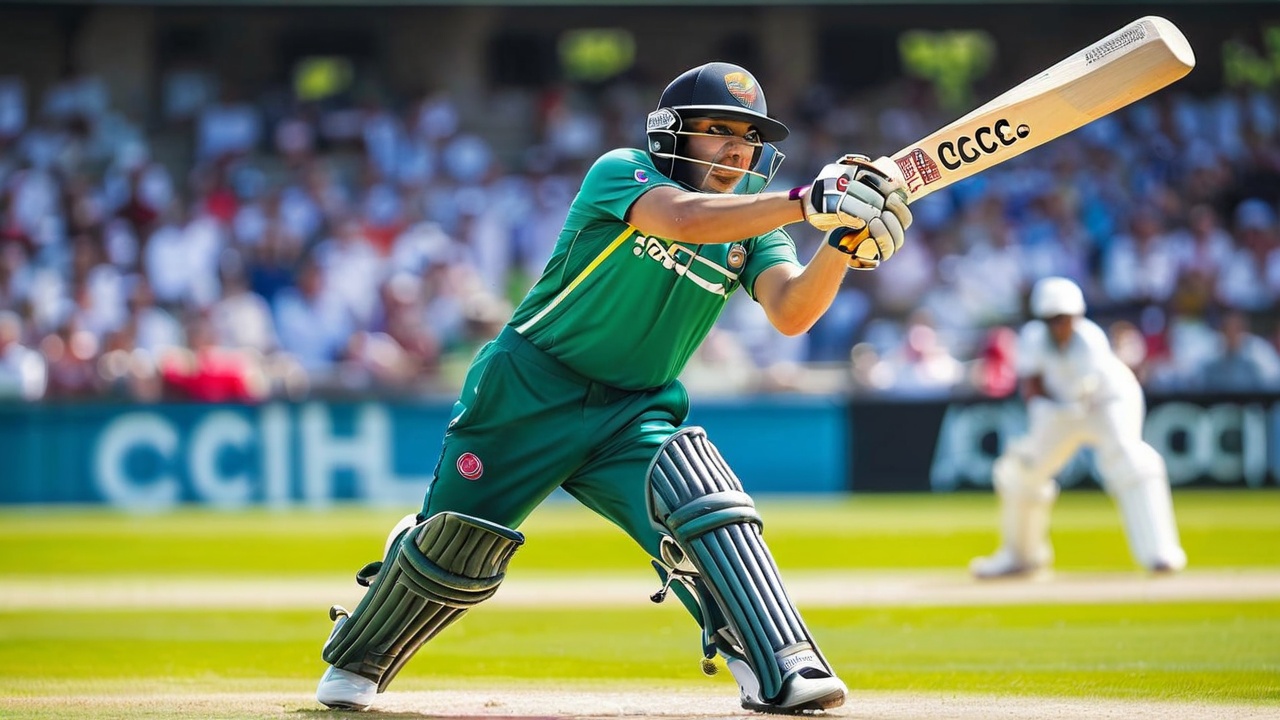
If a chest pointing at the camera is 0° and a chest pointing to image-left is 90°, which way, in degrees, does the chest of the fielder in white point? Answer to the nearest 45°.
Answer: approximately 45°

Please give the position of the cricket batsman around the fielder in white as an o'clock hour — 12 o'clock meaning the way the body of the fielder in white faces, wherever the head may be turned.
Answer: The cricket batsman is roughly at 11 o'clock from the fielder in white.

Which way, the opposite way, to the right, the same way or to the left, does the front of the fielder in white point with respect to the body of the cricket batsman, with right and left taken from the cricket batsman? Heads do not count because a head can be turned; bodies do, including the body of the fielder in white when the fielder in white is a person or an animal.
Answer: to the right

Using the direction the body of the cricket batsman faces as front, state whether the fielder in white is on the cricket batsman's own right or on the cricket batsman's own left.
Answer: on the cricket batsman's own left
